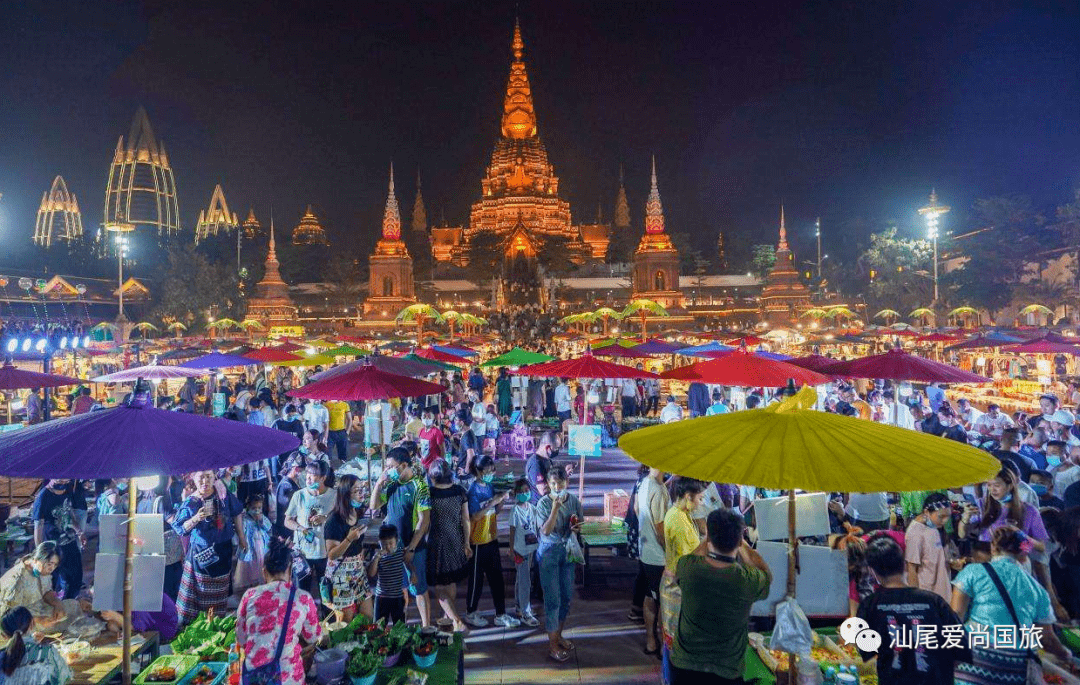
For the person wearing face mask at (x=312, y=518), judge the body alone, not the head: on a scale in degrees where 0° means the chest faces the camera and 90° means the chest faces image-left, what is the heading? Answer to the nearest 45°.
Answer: approximately 0°

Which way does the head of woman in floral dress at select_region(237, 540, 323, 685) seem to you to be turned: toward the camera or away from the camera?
away from the camera

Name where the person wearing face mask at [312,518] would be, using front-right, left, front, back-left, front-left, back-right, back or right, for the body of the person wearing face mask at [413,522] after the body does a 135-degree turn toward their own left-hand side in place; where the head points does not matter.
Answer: back-left

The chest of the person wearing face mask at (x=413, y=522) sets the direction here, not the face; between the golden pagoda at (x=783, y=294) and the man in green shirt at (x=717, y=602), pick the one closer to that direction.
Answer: the man in green shirt

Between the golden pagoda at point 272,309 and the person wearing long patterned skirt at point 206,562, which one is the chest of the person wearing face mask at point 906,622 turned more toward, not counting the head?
the golden pagoda

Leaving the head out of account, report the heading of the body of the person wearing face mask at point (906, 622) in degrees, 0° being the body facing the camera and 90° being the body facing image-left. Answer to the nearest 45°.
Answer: approximately 180°

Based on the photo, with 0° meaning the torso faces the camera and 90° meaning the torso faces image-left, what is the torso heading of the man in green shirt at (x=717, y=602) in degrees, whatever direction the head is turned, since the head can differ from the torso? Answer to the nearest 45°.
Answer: approximately 180°

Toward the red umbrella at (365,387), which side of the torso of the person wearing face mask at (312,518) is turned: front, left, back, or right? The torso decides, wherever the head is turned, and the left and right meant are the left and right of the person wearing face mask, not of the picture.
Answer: back

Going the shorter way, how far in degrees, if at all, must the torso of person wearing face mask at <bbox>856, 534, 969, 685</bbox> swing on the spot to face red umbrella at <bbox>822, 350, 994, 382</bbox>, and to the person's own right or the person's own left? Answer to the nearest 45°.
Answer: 0° — they already face it
